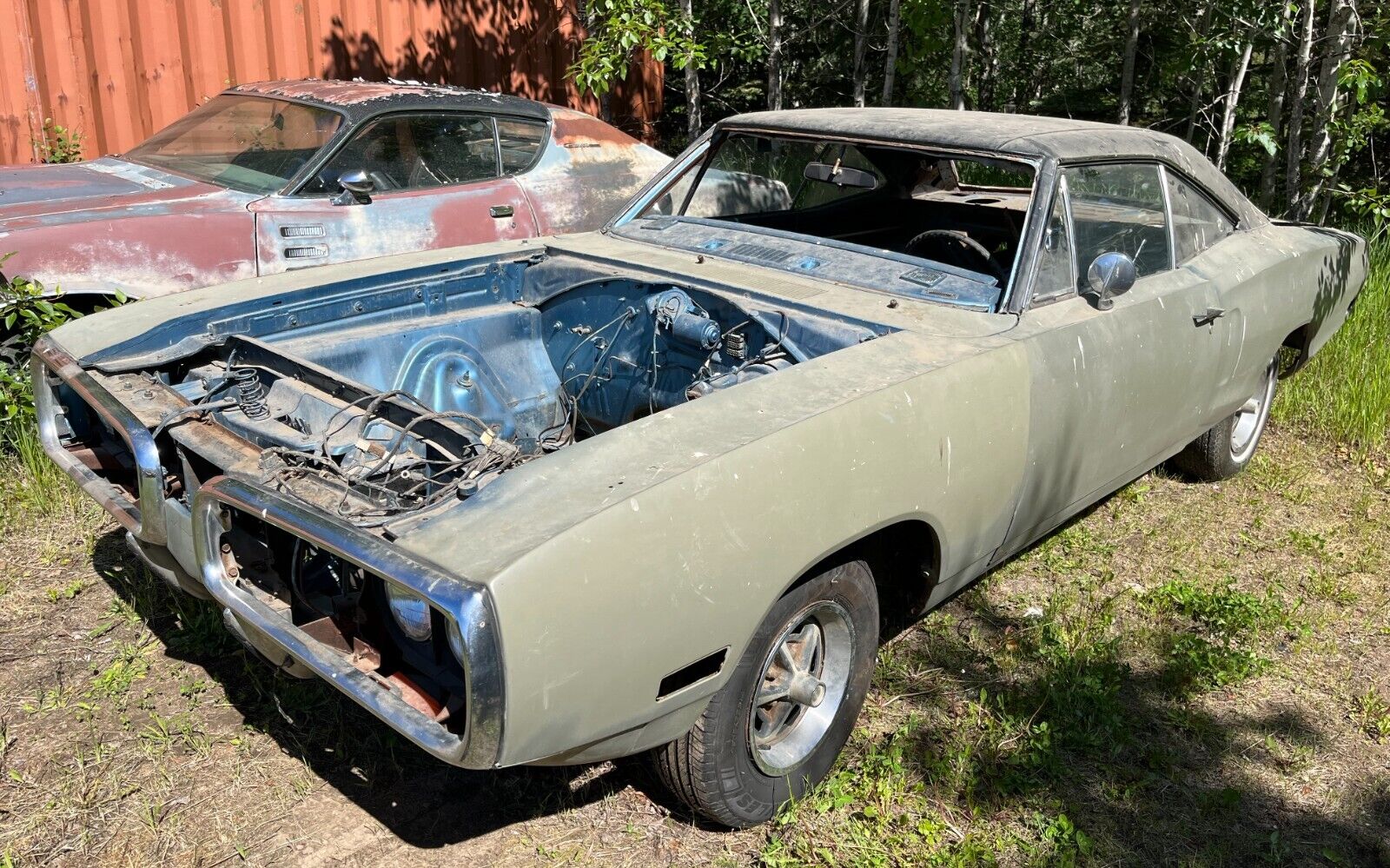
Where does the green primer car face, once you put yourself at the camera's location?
facing the viewer and to the left of the viewer

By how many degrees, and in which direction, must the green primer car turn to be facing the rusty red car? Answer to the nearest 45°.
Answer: approximately 90° to its right

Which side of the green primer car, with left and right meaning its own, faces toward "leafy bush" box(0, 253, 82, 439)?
right

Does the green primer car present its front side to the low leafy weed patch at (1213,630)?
no

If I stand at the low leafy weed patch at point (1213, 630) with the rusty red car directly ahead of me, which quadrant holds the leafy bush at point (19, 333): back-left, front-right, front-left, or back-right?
front-left
